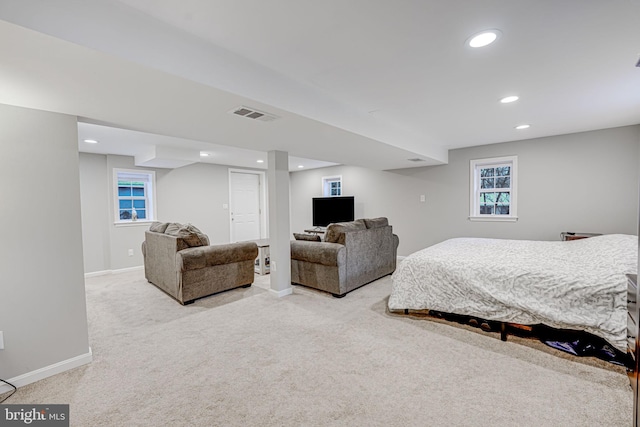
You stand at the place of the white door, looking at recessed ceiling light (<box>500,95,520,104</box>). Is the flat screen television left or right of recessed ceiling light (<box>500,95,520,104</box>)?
left

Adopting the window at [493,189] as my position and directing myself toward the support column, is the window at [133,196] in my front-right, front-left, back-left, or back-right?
front-right

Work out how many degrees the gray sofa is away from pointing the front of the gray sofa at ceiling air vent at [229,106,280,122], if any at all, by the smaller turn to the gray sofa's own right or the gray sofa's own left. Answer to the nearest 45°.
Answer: approximately 90° to the gray sofa's own left

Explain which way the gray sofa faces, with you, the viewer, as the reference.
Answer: facing away from the viewer and to the left of the viewer

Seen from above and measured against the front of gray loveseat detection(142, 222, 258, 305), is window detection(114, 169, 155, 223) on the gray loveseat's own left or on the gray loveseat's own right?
on the gray loveseat's own left

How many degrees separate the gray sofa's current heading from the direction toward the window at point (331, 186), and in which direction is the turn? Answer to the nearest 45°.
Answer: approximately 45° to its right

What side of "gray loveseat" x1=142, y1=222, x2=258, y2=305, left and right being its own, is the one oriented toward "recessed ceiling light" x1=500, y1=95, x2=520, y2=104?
right

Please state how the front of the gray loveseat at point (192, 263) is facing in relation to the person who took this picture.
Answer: facing away from the viewer and to the right of the viewer

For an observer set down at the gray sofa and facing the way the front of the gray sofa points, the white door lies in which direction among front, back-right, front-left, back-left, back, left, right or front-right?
front

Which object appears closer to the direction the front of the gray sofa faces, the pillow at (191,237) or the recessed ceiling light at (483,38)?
the pillow

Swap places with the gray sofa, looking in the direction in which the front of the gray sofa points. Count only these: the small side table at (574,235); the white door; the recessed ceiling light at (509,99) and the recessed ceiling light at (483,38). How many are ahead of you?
1

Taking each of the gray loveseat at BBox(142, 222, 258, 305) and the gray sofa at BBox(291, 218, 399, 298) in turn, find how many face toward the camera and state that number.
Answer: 0
